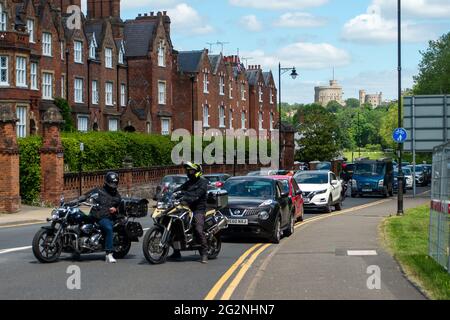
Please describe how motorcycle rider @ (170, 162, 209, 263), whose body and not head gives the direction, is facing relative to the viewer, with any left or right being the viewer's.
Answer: facing the viewer and to the left of the viewer

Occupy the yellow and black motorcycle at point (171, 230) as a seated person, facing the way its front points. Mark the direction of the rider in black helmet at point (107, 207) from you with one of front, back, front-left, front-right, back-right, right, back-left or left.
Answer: front-right

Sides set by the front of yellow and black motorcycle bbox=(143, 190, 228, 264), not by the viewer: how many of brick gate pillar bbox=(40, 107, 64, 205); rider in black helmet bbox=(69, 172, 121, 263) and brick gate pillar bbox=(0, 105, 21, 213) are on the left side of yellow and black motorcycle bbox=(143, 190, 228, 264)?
0

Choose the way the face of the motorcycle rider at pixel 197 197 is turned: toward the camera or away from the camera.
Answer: toward the camera

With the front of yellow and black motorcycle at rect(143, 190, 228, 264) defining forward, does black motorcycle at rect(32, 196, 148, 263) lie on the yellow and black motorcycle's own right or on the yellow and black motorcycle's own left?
on the yellow and black motorcycle's own right

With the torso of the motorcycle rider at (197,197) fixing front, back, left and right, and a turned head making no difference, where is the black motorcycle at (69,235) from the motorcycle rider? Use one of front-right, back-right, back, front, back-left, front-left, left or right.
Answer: front-right

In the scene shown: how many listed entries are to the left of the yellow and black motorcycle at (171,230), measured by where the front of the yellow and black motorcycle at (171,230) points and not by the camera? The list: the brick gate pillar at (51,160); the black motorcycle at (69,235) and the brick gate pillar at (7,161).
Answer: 0

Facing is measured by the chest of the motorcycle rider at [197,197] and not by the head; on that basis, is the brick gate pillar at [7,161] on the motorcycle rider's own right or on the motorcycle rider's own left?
on the motorcycle rider's own right

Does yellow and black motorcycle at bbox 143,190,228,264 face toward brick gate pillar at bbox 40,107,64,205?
no

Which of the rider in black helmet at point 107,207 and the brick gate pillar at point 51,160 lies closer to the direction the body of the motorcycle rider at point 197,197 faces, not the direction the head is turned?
the rider in black helmet

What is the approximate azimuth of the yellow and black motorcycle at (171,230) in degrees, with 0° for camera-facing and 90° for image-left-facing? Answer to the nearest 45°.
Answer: approximately 45°

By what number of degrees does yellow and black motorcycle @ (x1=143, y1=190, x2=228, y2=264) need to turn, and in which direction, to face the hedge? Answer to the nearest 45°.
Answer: approximately 135° to its right
